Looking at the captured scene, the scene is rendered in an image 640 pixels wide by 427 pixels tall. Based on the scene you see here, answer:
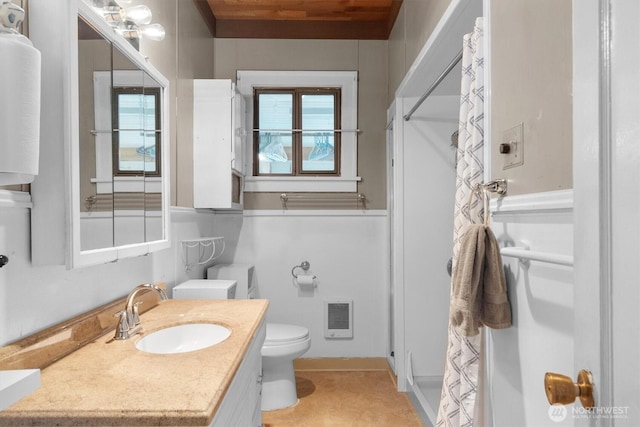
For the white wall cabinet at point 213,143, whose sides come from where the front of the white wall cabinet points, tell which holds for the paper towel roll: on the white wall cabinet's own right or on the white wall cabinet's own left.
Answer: on the white wall cabinet's own right

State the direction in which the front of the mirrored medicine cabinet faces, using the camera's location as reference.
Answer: facing the viewer and to the right of the viewer

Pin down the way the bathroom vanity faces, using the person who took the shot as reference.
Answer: facing to the right of the viewer

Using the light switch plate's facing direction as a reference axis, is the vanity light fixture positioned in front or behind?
in front

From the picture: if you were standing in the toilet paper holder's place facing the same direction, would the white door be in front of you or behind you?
in front

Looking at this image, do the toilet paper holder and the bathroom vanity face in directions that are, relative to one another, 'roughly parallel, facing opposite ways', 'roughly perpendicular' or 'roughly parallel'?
roughly perpendicular

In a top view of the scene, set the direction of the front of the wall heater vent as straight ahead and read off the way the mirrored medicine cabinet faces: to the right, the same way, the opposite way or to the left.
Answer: to the left

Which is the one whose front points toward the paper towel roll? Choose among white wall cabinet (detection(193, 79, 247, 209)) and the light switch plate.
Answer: the light switch plate
